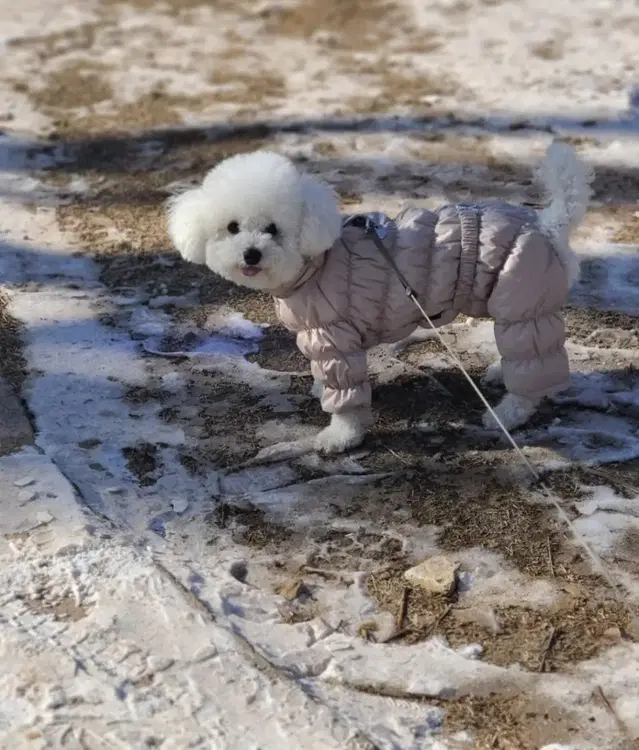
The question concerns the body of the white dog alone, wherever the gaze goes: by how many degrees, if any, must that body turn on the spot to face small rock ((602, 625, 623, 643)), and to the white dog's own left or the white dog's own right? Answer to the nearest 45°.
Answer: approximately 135° to the white dog's own left

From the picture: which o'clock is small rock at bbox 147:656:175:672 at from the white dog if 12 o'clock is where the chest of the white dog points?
The small rock is roughly at 10 o'clock from the white dog.

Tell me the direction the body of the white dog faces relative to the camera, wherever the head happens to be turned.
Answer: to the viewer's left

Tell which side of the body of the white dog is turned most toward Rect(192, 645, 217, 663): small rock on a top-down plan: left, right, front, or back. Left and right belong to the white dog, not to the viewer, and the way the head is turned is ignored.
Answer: left

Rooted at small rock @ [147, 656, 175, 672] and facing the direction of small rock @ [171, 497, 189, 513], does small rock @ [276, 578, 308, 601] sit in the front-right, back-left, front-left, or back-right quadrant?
front-right

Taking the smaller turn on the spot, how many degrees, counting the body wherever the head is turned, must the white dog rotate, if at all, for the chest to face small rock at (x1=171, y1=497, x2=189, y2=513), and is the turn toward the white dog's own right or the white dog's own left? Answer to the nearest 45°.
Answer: approximately 45° to the white dog's own left

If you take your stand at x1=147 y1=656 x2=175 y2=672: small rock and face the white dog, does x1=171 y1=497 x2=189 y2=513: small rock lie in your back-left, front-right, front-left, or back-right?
front-left

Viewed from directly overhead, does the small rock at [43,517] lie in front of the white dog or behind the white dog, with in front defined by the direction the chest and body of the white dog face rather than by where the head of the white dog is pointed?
in front

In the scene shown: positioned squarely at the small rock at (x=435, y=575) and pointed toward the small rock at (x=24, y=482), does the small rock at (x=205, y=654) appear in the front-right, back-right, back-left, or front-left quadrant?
front-left
